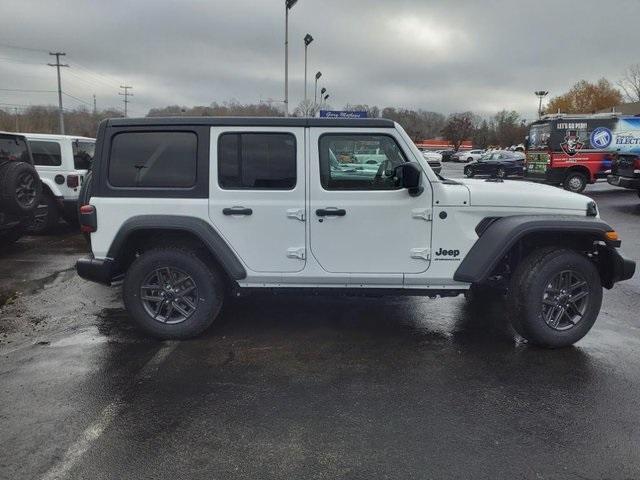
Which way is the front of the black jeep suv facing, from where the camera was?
facing away from the viewer and to the left of the viewer

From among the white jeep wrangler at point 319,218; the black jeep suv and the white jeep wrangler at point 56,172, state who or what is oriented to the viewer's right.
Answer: the white jeep wrangler at point 319,218

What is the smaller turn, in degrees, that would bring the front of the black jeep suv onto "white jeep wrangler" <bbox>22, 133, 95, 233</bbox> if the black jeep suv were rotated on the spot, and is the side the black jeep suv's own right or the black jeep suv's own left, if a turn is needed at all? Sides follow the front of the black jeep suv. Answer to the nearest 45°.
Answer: approximately 45° to the black jeep suv's own right

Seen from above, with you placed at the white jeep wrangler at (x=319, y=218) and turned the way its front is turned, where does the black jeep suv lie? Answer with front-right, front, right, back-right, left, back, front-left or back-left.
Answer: back-left

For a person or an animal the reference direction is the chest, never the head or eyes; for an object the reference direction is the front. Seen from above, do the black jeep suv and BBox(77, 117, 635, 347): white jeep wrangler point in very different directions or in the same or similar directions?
very different directions

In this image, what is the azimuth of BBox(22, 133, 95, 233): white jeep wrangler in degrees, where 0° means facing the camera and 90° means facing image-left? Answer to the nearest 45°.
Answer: approximately 135°

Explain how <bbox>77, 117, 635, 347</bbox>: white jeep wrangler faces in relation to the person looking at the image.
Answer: facing to the right of the viewer

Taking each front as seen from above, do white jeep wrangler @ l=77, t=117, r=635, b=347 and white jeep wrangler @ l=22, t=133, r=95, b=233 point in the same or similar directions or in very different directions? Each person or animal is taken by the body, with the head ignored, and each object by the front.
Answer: very different directions

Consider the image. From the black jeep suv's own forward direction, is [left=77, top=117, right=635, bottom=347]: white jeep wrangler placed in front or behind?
behind

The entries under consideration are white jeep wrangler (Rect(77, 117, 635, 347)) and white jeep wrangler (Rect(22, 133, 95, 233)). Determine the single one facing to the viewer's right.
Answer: white jeep wrangler (Rect(77, 117, 635, 347))
